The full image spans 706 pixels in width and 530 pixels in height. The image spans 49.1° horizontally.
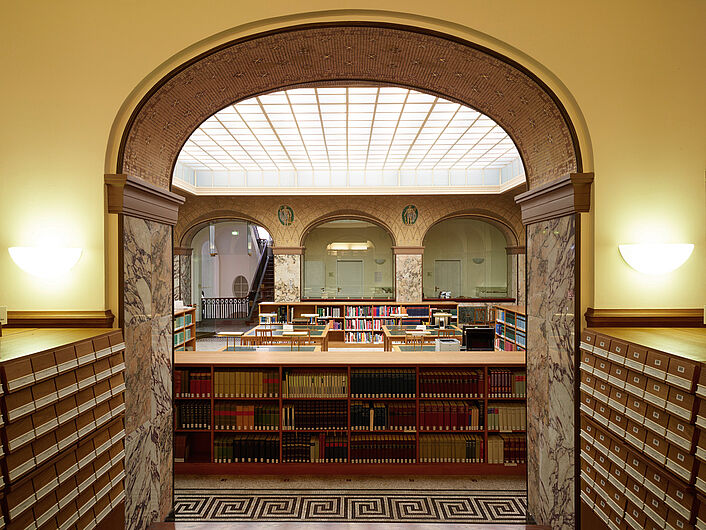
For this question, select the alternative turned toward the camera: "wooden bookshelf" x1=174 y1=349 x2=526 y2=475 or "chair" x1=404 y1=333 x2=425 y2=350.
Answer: the wooden bookshelf

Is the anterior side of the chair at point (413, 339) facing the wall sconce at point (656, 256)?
no

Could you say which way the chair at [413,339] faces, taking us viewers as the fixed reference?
facing away from the viewer

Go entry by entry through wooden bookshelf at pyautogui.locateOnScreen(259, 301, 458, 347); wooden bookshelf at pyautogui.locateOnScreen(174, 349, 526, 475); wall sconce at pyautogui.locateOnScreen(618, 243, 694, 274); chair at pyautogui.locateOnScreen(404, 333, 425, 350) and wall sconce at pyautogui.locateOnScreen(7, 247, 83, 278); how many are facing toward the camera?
4

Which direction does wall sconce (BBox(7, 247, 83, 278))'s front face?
toward the camera

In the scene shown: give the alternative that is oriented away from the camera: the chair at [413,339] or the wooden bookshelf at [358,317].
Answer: the chair

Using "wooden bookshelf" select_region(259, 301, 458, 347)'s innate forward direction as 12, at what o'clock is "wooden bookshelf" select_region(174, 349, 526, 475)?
"wooden bookshelf" select_region(174, 349, 526, 475) is roughly at 12 o'clock from "wooden bookshelf" select_region(259, 301, 458, 347).

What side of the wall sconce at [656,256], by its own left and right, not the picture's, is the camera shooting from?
front

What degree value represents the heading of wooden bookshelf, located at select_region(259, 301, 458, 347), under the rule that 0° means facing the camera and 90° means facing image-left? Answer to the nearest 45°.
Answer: approximately 0°

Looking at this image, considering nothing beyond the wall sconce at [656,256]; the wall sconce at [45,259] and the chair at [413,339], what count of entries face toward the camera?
2

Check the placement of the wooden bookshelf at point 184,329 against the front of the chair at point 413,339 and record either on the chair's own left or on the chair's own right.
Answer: on the chair's own left

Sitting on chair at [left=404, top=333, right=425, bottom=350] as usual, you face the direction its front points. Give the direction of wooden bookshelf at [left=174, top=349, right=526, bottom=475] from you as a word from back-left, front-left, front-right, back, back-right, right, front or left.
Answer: back

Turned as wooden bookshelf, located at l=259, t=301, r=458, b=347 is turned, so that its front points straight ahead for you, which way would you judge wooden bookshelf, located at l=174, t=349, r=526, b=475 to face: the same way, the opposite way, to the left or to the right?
the same way
